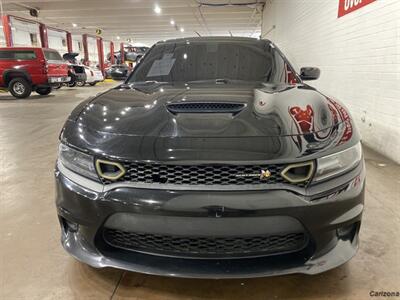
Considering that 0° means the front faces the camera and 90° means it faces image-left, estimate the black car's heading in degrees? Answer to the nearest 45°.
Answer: approximately 0°

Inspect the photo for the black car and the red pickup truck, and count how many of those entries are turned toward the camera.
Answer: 1

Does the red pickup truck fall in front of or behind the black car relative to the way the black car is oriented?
behind

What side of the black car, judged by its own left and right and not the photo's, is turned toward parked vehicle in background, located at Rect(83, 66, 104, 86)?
back

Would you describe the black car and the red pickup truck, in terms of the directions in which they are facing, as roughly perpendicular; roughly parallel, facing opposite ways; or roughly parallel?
roughly perpendicular
